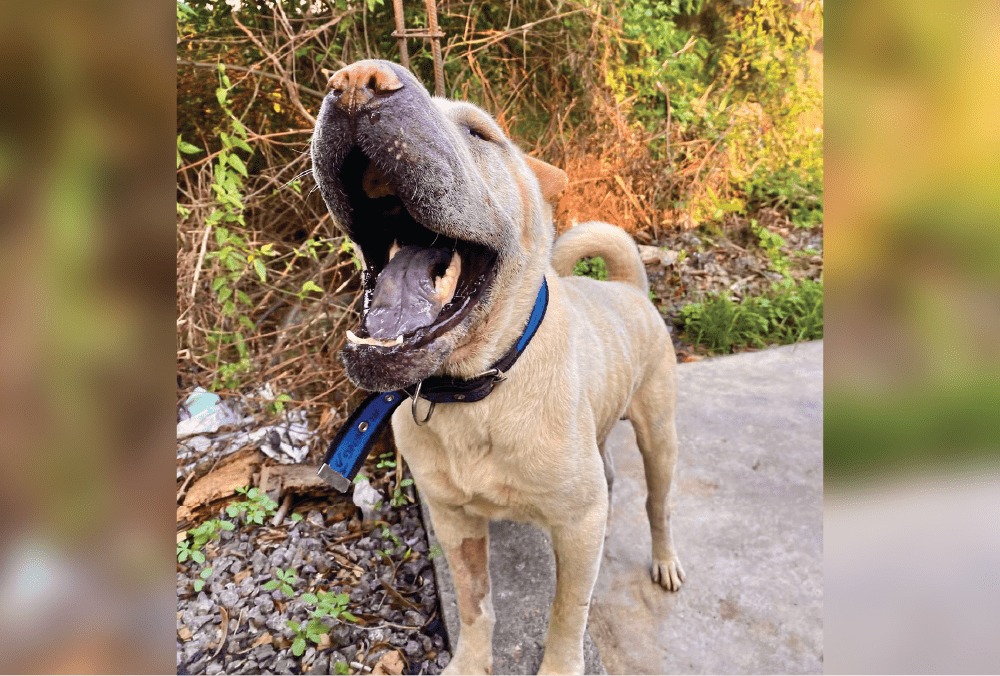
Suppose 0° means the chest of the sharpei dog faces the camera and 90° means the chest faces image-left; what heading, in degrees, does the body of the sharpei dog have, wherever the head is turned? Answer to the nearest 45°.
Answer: approximately 45°

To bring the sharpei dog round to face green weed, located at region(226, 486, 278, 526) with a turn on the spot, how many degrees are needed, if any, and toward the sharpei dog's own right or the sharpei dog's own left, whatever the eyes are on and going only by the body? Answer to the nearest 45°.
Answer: approximately 90° to the sharpei dog's own right

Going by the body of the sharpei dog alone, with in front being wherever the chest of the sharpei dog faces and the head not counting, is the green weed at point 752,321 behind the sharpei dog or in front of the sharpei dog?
behind

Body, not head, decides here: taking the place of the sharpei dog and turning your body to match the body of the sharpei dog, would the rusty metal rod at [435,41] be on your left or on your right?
on your right
